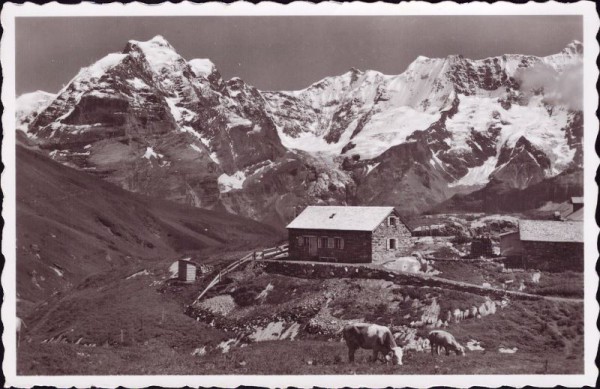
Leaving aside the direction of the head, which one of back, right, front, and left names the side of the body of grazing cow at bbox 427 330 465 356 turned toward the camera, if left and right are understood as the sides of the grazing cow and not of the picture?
right
